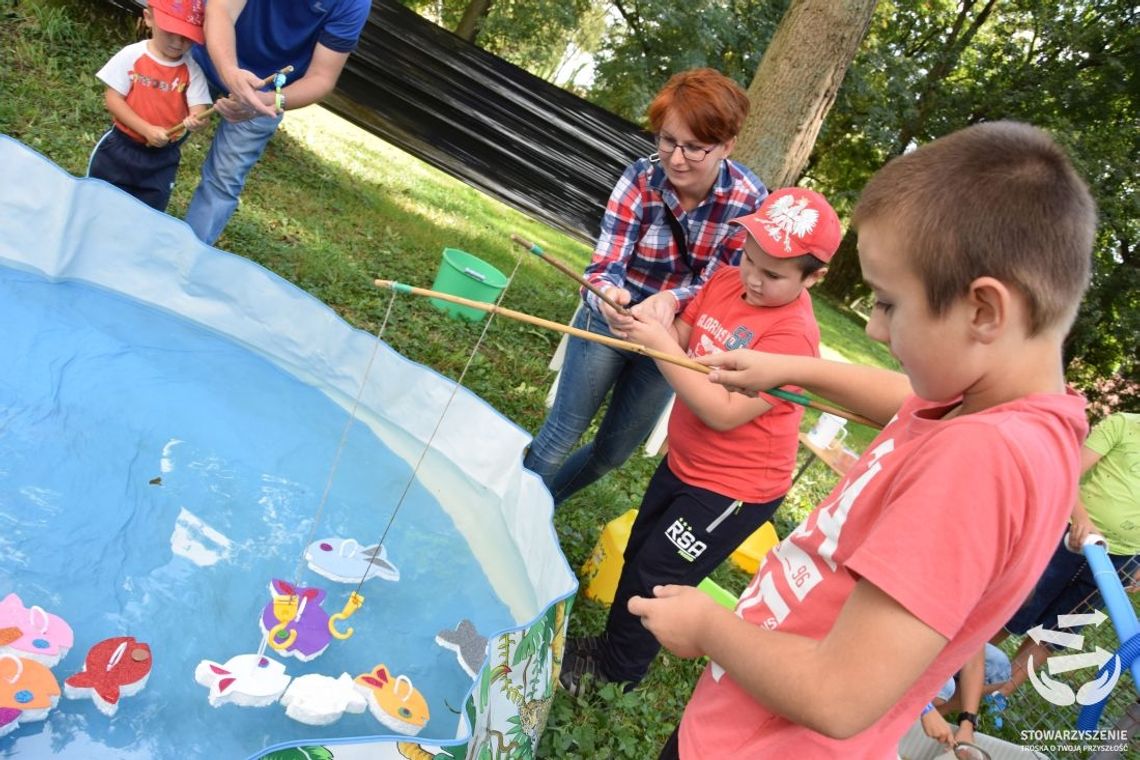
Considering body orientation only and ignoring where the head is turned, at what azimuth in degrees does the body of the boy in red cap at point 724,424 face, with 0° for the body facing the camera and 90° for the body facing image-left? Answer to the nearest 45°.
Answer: approximately 45°

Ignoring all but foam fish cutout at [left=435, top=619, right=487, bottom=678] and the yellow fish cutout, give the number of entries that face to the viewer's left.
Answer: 0

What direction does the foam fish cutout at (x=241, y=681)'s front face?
to the viewer's right

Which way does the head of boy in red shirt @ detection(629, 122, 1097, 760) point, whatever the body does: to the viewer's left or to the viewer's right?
to the viewer's left

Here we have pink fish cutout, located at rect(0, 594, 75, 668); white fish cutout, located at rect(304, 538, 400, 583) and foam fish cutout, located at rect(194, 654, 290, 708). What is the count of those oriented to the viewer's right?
2

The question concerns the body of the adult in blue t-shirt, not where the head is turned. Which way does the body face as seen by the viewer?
toward the camera

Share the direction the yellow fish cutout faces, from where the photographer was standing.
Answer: facing the viewer and to the right of the viewer

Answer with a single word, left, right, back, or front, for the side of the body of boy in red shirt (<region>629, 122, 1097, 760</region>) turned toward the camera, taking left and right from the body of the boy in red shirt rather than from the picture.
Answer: left

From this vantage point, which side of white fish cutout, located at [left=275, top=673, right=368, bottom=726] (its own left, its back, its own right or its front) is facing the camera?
left
